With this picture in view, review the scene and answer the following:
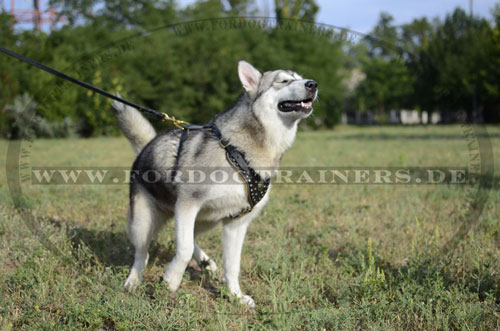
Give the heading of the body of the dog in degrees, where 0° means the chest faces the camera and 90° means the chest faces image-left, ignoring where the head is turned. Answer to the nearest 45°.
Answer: approximately 315°

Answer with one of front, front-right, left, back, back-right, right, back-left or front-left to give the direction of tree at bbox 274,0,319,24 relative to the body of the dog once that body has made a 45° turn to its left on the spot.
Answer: left

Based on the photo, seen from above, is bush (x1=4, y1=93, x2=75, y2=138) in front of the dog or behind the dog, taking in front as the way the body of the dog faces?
behind
